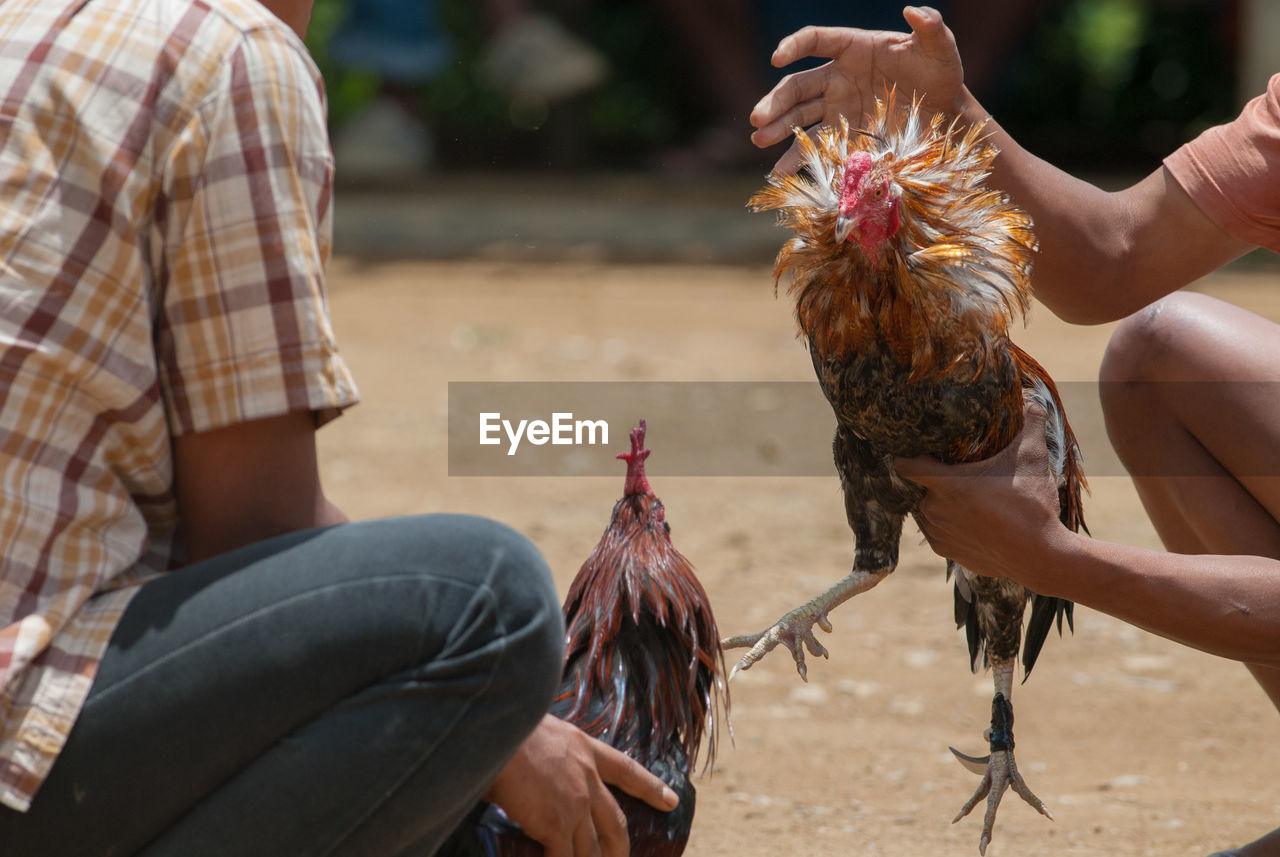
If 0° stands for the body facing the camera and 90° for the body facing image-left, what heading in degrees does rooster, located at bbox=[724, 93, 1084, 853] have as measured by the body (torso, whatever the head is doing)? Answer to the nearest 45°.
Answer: approximately 45°
